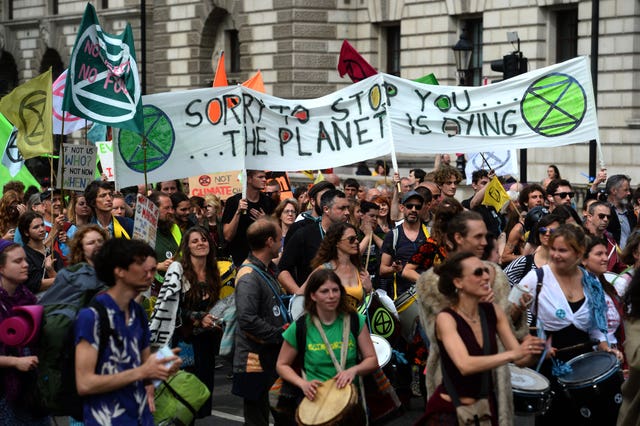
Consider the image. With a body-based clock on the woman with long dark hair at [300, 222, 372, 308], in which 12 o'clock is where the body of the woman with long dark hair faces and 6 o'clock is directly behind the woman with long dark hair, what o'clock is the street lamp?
The street lamp is roughly at 8 o'clock from the woman with long dark hair.

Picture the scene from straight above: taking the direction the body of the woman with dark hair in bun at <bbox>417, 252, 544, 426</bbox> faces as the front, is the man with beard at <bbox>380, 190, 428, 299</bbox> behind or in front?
behind

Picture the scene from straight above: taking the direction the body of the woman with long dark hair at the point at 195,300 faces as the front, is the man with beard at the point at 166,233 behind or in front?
behind

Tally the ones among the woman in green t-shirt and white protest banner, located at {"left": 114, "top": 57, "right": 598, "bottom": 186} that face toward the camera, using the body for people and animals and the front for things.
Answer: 2

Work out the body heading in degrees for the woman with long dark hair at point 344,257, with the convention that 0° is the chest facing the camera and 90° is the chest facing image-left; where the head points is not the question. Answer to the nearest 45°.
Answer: approximately 315°

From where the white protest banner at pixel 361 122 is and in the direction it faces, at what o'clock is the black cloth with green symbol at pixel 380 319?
The black cloth with green symbol is roughly at 12 o'clock from the white protest banner.

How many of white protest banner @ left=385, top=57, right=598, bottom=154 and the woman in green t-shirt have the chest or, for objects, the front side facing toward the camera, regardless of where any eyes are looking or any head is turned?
2
